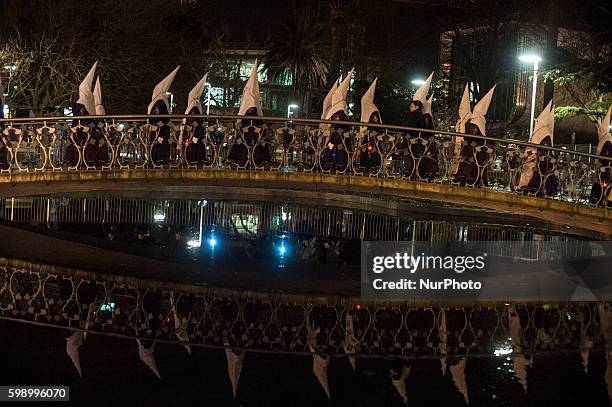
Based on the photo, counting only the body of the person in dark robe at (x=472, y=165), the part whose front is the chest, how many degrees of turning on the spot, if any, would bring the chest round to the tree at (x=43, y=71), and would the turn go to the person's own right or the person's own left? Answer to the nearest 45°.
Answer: approximately 45° to the person's own right

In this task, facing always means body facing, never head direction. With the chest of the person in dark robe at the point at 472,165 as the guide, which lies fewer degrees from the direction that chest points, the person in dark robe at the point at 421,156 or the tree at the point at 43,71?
the person in dark robe

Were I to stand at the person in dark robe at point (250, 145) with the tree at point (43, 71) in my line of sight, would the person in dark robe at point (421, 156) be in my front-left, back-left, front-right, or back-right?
back-right

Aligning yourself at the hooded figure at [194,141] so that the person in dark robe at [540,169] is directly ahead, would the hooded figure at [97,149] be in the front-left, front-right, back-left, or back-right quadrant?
back-right
